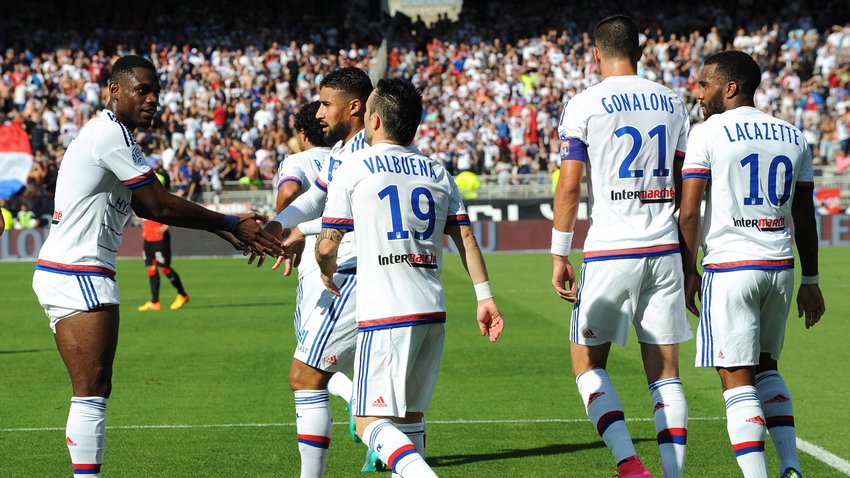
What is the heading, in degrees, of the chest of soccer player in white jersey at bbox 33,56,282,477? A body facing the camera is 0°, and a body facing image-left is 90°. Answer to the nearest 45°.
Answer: approximately 270°

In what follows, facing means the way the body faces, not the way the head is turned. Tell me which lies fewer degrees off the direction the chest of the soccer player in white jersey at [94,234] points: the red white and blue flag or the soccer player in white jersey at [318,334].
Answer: the soccer player in white jersey

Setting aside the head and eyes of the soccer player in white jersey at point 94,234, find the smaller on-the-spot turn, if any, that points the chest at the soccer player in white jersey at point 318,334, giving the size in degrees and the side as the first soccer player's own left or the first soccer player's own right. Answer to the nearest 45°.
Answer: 0° — they already face them

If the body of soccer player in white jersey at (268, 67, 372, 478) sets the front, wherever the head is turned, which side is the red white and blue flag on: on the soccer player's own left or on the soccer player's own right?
on the soccer player's own right

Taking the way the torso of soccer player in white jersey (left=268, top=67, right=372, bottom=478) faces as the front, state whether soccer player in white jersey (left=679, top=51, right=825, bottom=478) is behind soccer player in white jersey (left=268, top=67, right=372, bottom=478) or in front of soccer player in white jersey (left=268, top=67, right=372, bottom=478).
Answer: behind

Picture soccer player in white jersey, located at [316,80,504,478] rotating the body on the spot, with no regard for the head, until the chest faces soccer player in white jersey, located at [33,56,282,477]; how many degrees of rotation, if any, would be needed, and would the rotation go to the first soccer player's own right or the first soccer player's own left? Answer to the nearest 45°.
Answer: approximately 45° to the first soccer player's own left

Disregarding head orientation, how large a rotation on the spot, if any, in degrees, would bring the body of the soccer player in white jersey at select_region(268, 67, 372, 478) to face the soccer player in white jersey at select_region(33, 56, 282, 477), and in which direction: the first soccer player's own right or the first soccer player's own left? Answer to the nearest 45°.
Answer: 0° — they already face them

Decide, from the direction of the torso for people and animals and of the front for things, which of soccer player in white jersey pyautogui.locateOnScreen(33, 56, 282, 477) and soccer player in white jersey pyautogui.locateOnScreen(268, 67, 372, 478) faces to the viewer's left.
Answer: soccer player in white jersey pyautogui.locateOnScreen(268, 67, 372, 478)

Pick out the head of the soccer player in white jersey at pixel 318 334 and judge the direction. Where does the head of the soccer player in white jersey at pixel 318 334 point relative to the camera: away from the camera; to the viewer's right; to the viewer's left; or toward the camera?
to the viewer's left

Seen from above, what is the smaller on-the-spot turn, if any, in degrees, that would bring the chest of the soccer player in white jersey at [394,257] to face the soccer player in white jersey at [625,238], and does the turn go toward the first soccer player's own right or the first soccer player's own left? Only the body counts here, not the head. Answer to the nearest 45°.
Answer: approximately 135° to the first soccer player's own right

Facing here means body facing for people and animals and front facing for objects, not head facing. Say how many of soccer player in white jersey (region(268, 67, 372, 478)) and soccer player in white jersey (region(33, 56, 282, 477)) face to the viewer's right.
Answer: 1

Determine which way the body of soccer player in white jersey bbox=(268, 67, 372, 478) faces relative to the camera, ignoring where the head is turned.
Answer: to the viewer's left
